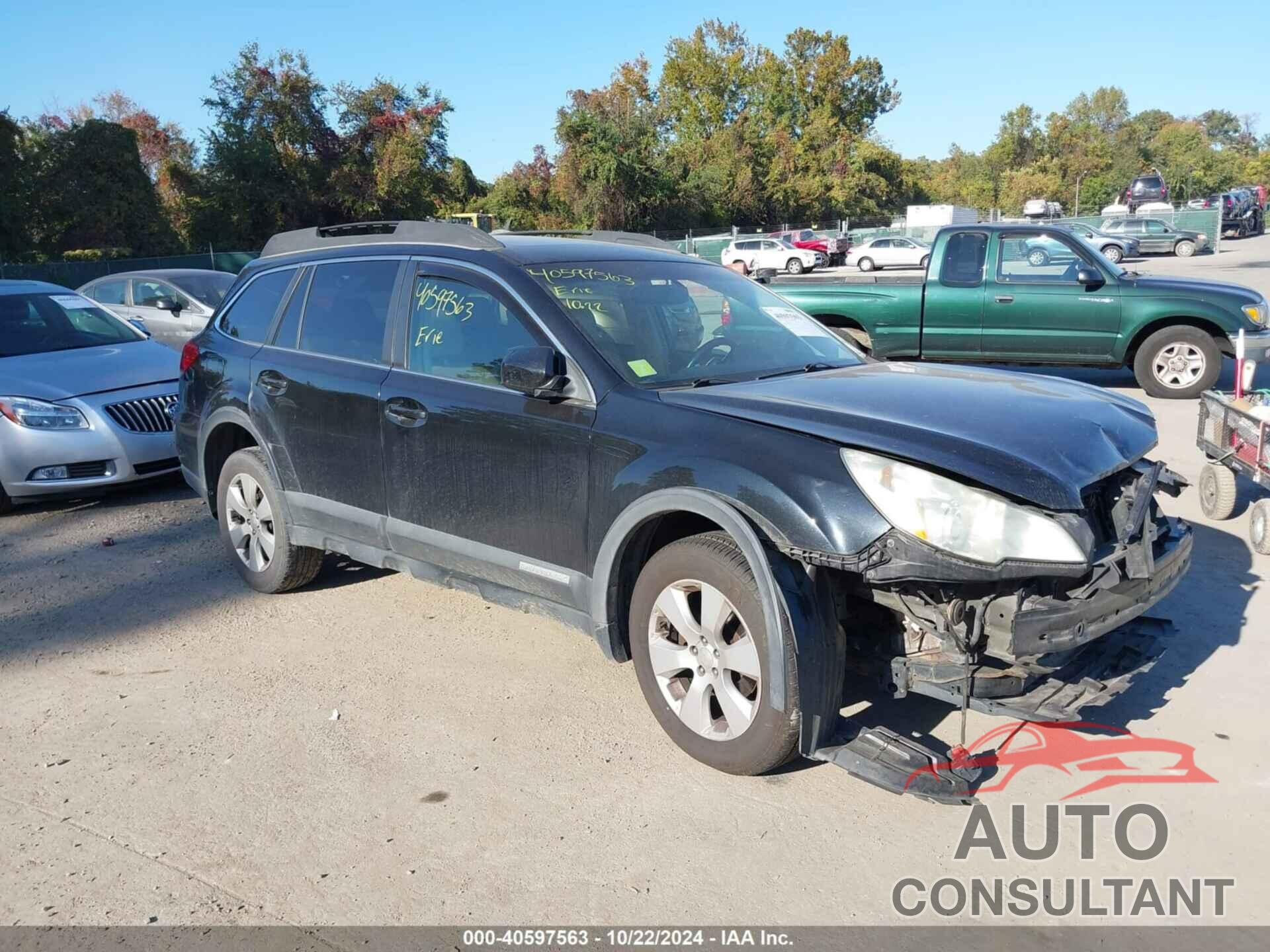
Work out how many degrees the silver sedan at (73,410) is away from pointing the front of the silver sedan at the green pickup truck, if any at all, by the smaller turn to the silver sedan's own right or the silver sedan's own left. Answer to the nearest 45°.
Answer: approximately 45° to the silver sedan's own left

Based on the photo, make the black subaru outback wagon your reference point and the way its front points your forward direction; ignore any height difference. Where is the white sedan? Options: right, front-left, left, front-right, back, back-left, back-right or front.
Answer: back-left

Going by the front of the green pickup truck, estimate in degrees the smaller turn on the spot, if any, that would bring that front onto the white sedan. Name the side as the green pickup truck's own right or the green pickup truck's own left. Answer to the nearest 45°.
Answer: approximately 90° to the green pickup truck's own left

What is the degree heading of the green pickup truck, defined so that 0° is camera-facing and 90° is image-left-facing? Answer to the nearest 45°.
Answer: approximately 270°

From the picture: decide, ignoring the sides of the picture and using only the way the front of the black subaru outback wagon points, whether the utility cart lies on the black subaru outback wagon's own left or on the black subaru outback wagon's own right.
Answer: on the black subaru outback wagon's own left

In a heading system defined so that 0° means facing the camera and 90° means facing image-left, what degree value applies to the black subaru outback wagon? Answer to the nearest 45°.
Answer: approximately 315°
